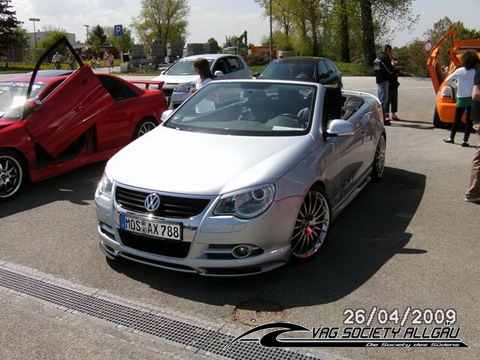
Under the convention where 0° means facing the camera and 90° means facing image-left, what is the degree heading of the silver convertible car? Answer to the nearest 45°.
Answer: approximately 45°

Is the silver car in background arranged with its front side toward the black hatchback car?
no

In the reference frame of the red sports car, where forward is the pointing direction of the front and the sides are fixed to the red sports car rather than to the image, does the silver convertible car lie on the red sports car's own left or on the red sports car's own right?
on the red sports car's own left

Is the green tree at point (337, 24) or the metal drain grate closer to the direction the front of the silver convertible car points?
the metal drain grate

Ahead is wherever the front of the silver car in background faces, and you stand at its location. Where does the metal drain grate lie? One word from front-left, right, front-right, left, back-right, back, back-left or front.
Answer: front-left

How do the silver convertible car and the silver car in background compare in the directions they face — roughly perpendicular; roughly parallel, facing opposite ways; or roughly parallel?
roughly parallel

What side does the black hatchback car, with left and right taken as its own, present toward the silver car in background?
right

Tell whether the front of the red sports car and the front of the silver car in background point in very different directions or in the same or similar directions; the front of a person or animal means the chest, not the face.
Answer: same or similar directions

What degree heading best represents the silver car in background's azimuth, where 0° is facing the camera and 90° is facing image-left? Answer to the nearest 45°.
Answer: approximately 45°

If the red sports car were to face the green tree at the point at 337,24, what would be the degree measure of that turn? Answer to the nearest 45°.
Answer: approximately 180°

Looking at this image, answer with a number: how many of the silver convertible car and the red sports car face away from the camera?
0

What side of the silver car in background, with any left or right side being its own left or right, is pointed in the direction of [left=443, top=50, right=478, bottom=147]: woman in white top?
left

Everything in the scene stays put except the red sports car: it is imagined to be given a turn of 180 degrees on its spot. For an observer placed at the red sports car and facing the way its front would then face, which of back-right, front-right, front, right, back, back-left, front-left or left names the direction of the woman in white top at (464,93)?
front-right

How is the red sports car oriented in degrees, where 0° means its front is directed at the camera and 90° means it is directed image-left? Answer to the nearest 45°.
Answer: approximately 45°

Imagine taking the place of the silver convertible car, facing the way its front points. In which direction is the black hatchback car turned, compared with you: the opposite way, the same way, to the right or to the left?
the same way

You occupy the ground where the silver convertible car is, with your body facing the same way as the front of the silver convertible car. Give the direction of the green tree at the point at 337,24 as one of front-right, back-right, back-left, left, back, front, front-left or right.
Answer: back-right
